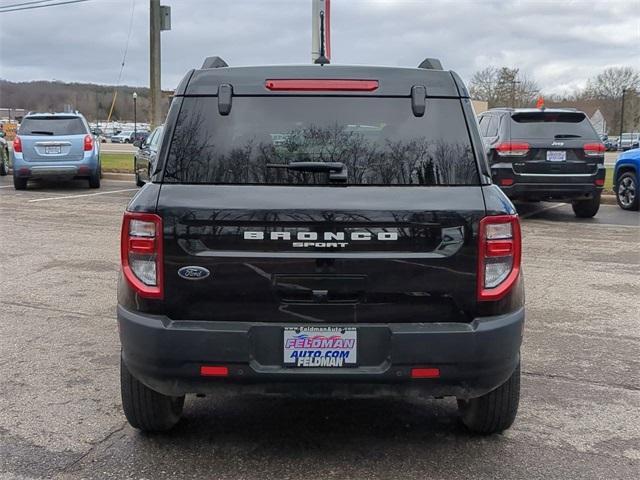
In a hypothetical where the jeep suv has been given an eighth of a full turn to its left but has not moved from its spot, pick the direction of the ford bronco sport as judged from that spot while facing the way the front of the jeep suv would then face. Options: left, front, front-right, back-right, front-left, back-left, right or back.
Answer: back-left

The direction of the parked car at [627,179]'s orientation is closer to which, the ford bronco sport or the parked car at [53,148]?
the parked car

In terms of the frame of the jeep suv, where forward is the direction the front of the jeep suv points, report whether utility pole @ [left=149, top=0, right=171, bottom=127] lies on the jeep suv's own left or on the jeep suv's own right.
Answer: on the jeep suv's own left

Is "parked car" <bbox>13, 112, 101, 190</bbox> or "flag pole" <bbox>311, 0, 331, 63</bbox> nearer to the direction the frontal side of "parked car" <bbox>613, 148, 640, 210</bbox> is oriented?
the parked car

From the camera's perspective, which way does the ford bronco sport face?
away from the camera

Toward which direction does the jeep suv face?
away from the camera

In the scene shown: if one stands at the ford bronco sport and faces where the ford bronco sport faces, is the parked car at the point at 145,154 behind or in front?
in front

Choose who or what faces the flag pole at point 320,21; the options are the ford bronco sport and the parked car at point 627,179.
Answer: the ford bronco sport

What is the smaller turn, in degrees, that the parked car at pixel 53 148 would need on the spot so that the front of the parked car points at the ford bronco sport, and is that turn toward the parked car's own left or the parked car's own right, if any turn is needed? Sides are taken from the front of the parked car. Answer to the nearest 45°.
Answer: approximately 180°

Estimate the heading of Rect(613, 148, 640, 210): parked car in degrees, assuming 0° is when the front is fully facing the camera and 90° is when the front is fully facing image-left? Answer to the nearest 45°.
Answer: approximately 135°

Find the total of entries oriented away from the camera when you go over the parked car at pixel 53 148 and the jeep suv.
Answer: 2

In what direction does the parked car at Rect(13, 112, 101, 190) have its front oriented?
away from the camera
